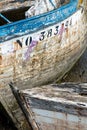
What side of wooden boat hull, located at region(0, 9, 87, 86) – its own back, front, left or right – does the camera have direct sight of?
right
